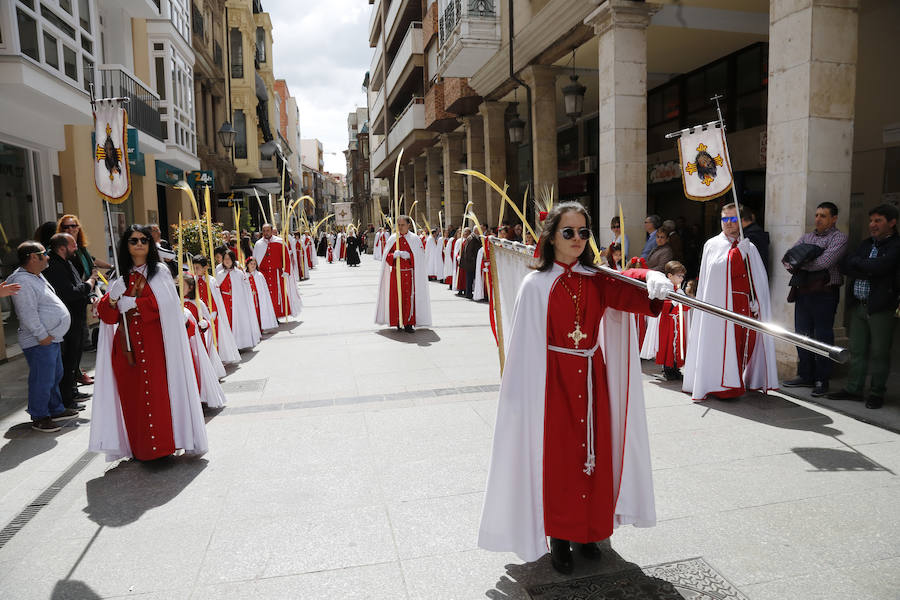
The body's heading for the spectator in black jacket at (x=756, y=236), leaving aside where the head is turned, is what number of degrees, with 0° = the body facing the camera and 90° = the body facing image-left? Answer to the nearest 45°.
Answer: approximately 90°

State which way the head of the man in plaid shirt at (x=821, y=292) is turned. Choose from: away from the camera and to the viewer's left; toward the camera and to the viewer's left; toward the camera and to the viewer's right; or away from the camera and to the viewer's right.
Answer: toward the camera and to the viewer's left

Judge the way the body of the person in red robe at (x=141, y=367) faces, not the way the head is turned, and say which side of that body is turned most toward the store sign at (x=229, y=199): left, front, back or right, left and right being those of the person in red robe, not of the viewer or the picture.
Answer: back

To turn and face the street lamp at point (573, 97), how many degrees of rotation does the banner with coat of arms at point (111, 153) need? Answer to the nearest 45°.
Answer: approximately 135° to its left

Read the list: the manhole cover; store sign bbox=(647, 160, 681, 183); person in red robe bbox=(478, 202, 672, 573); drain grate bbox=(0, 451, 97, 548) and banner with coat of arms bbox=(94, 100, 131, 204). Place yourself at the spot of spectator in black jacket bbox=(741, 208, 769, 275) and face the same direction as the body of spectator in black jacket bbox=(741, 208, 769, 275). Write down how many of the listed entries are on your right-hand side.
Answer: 1

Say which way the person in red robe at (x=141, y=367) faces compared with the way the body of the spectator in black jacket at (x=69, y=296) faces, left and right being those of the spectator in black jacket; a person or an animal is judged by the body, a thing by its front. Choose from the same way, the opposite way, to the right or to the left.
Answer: to the right

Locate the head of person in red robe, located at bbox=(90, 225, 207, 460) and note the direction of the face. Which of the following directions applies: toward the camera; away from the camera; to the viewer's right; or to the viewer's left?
toward the camera

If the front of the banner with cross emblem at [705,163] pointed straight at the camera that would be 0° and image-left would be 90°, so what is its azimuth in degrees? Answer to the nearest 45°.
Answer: approximately 0°

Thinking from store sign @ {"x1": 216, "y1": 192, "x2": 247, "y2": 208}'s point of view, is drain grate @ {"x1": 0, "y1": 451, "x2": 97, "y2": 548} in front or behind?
in front

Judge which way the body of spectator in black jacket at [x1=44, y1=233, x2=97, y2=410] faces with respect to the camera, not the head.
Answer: to the viewer's right

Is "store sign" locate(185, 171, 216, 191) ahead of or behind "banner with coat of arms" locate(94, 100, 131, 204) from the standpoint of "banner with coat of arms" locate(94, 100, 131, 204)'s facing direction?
behind

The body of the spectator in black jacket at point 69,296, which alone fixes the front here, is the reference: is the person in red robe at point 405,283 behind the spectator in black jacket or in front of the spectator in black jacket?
in front

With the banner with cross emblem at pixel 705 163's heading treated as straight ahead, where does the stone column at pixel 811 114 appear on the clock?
The stone column is roughly at 8 o'clock from the banner with cross emblem.

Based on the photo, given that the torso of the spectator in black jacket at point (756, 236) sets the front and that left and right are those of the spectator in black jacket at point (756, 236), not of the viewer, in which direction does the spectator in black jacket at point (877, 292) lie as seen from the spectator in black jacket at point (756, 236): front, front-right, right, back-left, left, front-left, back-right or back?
back-left

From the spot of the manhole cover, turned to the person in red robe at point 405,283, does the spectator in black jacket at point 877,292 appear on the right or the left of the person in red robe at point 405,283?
right
